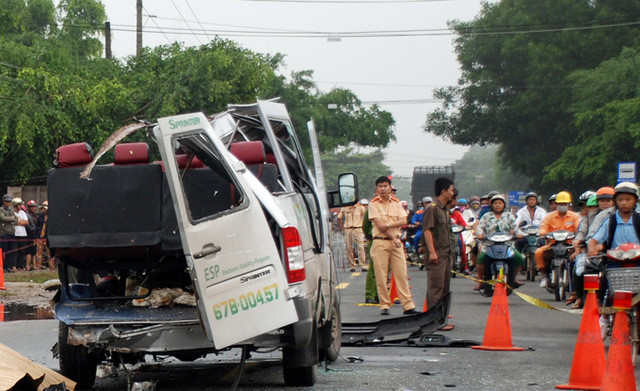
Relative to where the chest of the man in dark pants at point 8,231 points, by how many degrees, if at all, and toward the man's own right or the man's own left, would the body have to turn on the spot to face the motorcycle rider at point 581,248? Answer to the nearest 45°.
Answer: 0° — they already face them

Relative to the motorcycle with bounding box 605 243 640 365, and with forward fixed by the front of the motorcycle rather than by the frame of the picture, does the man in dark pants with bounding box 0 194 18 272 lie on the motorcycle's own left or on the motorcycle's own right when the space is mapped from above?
on the motorcycle's own right

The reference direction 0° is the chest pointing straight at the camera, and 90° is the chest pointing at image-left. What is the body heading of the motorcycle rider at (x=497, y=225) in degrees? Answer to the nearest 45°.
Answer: approximately 0°

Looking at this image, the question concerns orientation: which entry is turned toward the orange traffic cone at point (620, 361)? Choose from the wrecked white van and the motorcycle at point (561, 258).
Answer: the motorcycle

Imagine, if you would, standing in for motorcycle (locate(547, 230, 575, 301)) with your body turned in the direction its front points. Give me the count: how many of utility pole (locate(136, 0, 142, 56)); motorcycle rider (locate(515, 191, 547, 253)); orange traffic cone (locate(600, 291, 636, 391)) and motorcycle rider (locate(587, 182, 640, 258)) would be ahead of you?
2

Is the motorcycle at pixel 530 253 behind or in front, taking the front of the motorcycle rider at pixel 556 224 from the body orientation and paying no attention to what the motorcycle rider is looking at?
behind
